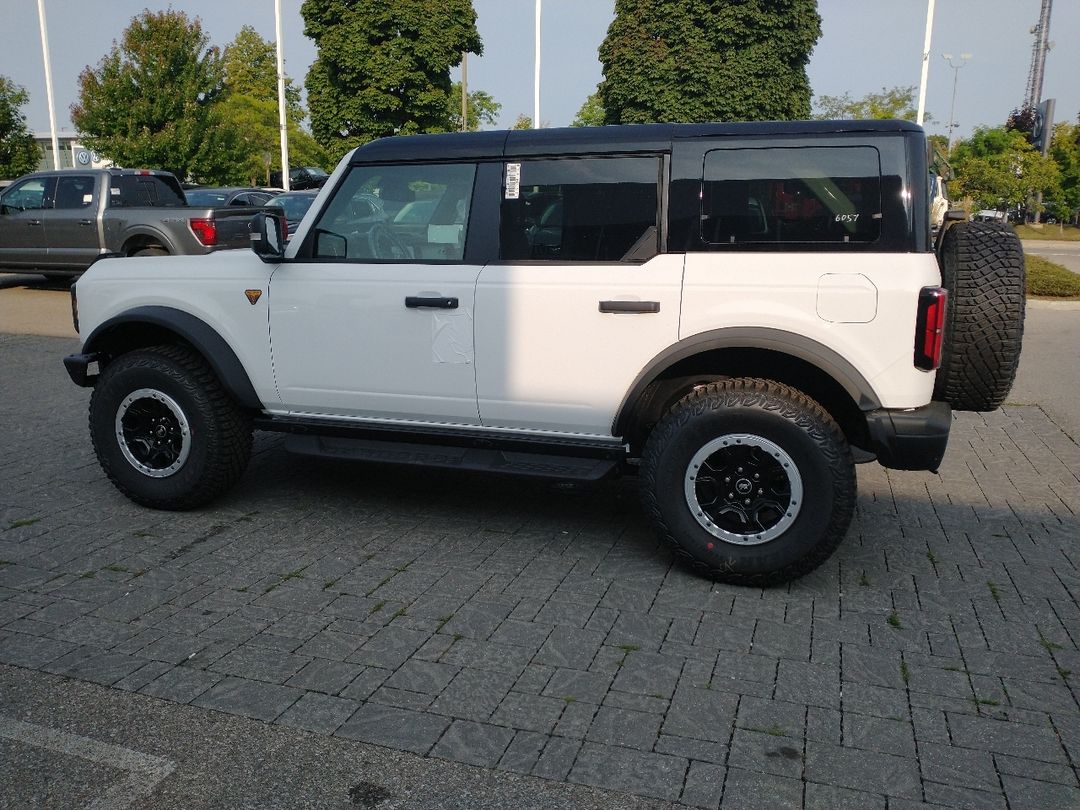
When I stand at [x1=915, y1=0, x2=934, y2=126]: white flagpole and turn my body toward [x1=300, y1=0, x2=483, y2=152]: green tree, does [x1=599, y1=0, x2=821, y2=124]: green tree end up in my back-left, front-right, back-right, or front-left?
front-right

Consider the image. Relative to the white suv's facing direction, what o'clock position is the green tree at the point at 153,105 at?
The green tree is roughly at 2 o'clock from the white suv.

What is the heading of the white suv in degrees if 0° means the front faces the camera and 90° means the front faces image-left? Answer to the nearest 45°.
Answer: approximately 90°

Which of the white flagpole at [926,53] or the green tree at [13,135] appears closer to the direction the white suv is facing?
the green tree

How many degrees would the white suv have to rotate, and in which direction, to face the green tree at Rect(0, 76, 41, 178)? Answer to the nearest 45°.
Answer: approximately 45° to its right

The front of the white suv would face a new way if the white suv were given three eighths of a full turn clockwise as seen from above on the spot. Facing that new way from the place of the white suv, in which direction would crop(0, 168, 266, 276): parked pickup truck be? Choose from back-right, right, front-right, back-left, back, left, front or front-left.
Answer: left

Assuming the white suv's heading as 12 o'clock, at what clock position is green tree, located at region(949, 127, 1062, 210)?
The green tree is roughly at 4 o'clock from the white suv.

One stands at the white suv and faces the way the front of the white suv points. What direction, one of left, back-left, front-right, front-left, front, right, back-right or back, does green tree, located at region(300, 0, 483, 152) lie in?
right

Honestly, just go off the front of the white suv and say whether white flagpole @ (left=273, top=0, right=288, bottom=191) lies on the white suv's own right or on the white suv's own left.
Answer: on the white suv's own right

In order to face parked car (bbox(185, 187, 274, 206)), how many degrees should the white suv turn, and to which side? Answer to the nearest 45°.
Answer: approximately 45° to its right
